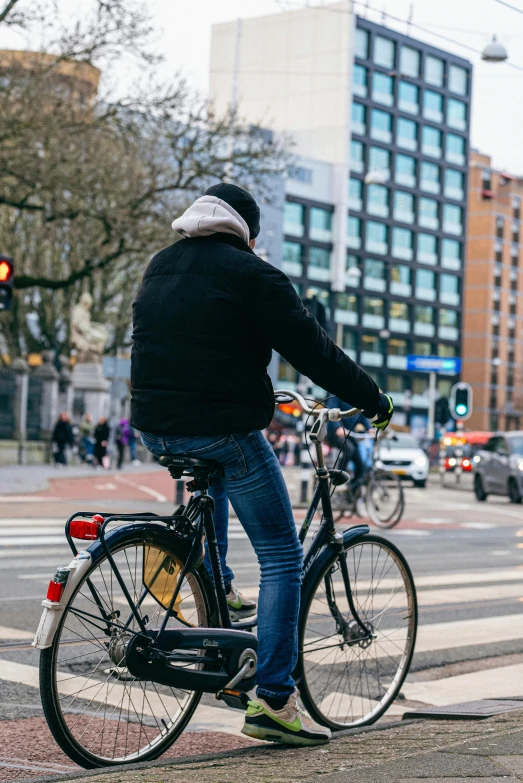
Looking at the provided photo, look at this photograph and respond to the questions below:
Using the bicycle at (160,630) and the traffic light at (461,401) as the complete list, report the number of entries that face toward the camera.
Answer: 1

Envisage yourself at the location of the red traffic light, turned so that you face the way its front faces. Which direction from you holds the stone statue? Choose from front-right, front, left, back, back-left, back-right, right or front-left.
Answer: back

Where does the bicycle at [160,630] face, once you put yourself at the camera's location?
facing away from the viewer and to the right of the viewer

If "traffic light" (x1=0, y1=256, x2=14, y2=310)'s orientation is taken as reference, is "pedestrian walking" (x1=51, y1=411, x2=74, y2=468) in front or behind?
behind

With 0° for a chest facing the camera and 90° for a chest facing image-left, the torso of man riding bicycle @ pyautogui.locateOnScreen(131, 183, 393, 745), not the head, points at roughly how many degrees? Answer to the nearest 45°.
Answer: approximately 225°

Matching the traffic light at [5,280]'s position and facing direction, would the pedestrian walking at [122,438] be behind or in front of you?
behind

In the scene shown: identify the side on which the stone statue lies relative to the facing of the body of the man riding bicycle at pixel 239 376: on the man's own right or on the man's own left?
on the man's own left

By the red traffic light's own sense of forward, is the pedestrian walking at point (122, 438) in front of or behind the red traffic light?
behind
